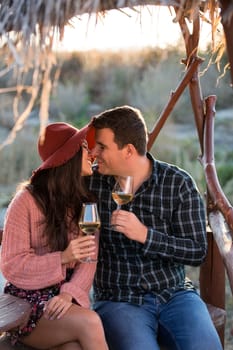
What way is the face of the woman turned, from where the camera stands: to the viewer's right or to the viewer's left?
to the viewer's right

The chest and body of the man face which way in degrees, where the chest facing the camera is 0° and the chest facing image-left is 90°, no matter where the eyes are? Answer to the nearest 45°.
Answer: approximately 45°
